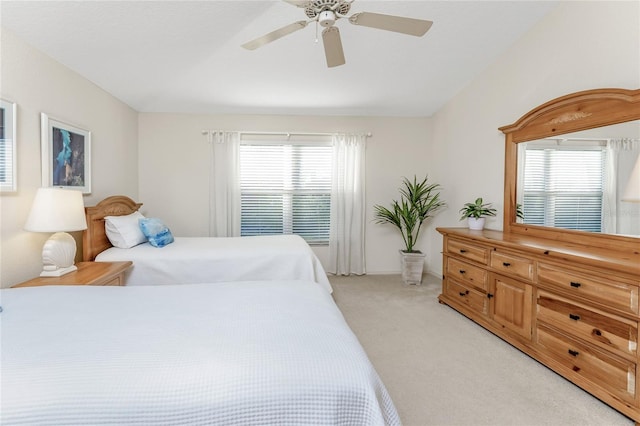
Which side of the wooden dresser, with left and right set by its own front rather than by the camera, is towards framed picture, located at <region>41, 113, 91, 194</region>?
front

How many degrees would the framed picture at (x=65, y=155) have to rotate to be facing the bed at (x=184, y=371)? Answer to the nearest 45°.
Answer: approximately 45° to its right

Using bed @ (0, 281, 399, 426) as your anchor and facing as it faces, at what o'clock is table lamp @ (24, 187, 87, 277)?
The table lamp is roughly at 8 o'clock from the bed.

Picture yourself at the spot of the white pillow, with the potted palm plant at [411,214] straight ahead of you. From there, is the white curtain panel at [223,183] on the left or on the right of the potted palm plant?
left

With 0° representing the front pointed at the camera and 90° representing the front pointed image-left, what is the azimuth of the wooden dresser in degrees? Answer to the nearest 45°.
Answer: approximately 45°

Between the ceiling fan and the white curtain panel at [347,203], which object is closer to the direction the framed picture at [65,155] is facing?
the ceiling fan

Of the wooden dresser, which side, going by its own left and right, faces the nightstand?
front

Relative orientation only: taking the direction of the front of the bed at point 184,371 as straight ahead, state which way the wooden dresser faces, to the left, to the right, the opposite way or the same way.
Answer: the opposite way

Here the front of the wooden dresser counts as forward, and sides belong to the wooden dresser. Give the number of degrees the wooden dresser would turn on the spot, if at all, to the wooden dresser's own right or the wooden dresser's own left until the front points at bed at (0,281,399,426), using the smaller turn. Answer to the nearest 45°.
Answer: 0° — it already faces it

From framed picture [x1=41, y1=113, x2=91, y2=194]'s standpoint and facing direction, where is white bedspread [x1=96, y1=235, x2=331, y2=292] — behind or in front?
in front

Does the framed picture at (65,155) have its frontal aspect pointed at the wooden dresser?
yes

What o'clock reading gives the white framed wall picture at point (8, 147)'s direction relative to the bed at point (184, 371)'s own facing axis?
The white framed wall picture is roughly at 8 o'clock from the bed.

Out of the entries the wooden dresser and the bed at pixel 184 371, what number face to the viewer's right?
1

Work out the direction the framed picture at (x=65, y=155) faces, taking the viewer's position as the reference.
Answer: facing the viewer and to the right of the viewer

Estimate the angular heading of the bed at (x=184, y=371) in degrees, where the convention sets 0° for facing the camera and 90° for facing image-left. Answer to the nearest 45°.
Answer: approximately 270°
